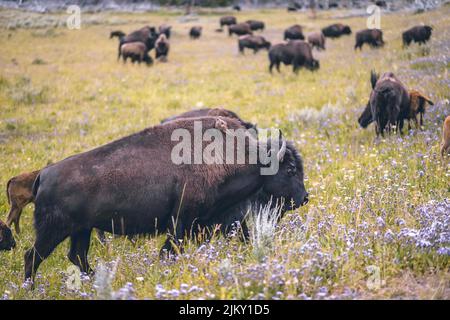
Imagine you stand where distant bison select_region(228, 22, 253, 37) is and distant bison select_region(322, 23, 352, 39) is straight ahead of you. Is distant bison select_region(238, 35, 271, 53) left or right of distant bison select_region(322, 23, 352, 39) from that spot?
right

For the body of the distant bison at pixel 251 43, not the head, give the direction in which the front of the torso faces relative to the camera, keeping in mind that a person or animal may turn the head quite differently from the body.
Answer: to the viewer's right

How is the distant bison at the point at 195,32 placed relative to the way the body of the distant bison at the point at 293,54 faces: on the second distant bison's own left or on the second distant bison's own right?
on the second distant bison's own left

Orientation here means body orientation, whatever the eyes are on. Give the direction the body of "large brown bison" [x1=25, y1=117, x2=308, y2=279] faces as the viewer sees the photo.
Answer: to the viewer's right
